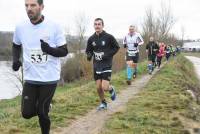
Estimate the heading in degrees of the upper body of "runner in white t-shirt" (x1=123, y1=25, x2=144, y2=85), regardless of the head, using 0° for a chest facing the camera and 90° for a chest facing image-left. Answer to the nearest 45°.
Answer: approximately 0°

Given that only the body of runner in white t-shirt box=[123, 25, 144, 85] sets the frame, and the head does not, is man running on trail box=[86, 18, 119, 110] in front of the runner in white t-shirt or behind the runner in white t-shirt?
in front

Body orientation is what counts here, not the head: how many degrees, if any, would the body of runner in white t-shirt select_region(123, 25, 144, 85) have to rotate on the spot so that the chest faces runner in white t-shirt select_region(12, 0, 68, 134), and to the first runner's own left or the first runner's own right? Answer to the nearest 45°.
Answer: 0° — they already face them
